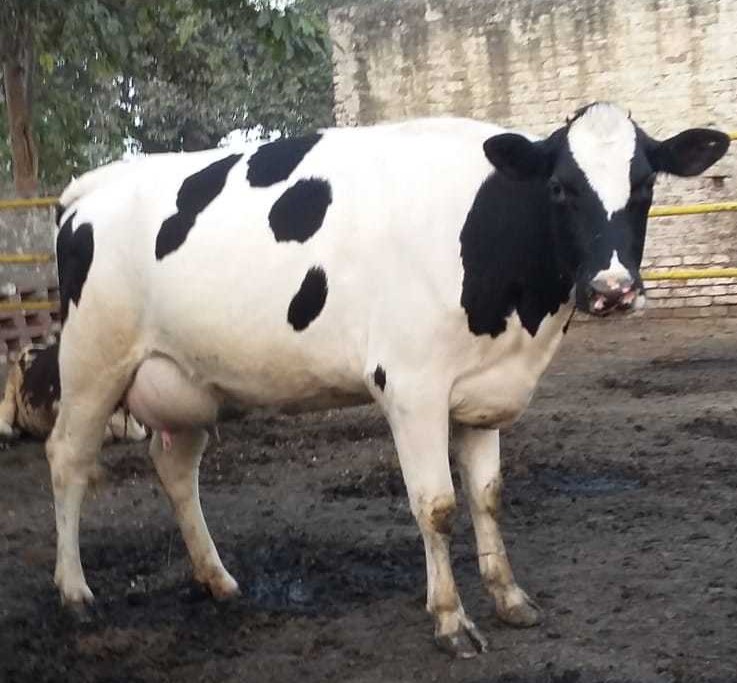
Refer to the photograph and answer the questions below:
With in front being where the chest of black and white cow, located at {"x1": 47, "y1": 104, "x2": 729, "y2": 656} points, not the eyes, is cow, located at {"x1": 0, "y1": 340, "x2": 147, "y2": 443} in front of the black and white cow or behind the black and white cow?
behind

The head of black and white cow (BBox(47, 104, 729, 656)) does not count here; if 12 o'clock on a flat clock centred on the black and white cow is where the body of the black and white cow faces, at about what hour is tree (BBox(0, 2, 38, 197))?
The tree is roughly at 7 o'clock from the black and white cow.

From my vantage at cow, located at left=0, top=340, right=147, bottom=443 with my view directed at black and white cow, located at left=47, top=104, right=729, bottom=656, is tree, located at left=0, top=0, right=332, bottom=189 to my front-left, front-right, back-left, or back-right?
back-left

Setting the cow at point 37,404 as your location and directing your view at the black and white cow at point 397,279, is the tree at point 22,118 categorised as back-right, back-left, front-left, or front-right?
back-left

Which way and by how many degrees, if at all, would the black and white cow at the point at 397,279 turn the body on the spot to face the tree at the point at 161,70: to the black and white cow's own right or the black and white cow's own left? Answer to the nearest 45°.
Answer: approximately 135° to the black and white cow's own left

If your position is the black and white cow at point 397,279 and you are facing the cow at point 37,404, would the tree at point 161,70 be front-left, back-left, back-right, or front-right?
front-right

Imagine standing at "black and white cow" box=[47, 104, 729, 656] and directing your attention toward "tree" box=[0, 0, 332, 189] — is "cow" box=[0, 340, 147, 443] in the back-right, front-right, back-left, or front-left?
front-left

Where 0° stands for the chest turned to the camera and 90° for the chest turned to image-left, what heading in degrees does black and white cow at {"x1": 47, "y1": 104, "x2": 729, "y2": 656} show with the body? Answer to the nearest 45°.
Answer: approximately 315°
